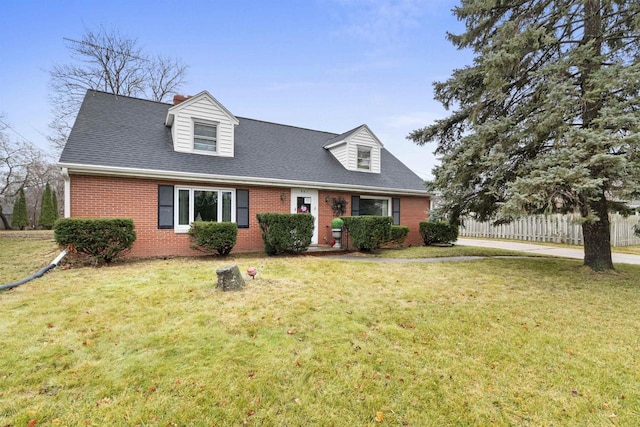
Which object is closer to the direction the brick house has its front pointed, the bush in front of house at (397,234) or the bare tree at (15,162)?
the bush in front of house

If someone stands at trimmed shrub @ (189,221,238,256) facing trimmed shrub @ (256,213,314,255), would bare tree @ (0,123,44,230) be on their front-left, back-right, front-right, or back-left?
back-left

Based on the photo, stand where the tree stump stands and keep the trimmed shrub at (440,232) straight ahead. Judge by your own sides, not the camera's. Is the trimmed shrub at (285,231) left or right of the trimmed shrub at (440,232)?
left

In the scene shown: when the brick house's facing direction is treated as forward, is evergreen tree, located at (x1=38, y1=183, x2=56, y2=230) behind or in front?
behind

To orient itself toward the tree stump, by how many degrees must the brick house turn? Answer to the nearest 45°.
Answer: approximately 45° to its right

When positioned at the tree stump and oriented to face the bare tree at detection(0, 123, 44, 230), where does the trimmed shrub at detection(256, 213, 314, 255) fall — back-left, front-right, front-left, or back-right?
front-right

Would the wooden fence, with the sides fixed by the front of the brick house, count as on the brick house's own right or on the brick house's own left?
on the brick house's own left

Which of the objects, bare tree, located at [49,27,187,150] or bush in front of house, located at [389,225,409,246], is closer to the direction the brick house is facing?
the bush in front of house

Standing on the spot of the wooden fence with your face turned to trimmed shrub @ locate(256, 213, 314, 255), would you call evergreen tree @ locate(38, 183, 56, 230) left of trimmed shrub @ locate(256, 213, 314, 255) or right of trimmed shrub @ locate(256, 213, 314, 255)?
right

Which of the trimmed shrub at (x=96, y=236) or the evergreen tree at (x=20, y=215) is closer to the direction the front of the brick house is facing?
the trimmed shrub

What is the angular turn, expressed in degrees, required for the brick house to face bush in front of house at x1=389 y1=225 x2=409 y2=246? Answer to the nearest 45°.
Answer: approximately 45° to its left

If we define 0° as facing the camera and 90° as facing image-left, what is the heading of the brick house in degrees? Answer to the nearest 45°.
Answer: approximately 315°

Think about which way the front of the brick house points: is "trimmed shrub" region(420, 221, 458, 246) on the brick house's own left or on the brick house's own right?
on the brick house's own left

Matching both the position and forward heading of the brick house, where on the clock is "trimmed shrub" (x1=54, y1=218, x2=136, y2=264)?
The trimmed shrub is roughly at 3 o'clock from the brick house.

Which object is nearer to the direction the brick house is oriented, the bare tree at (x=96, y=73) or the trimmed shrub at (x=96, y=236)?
the trimmed shrub
